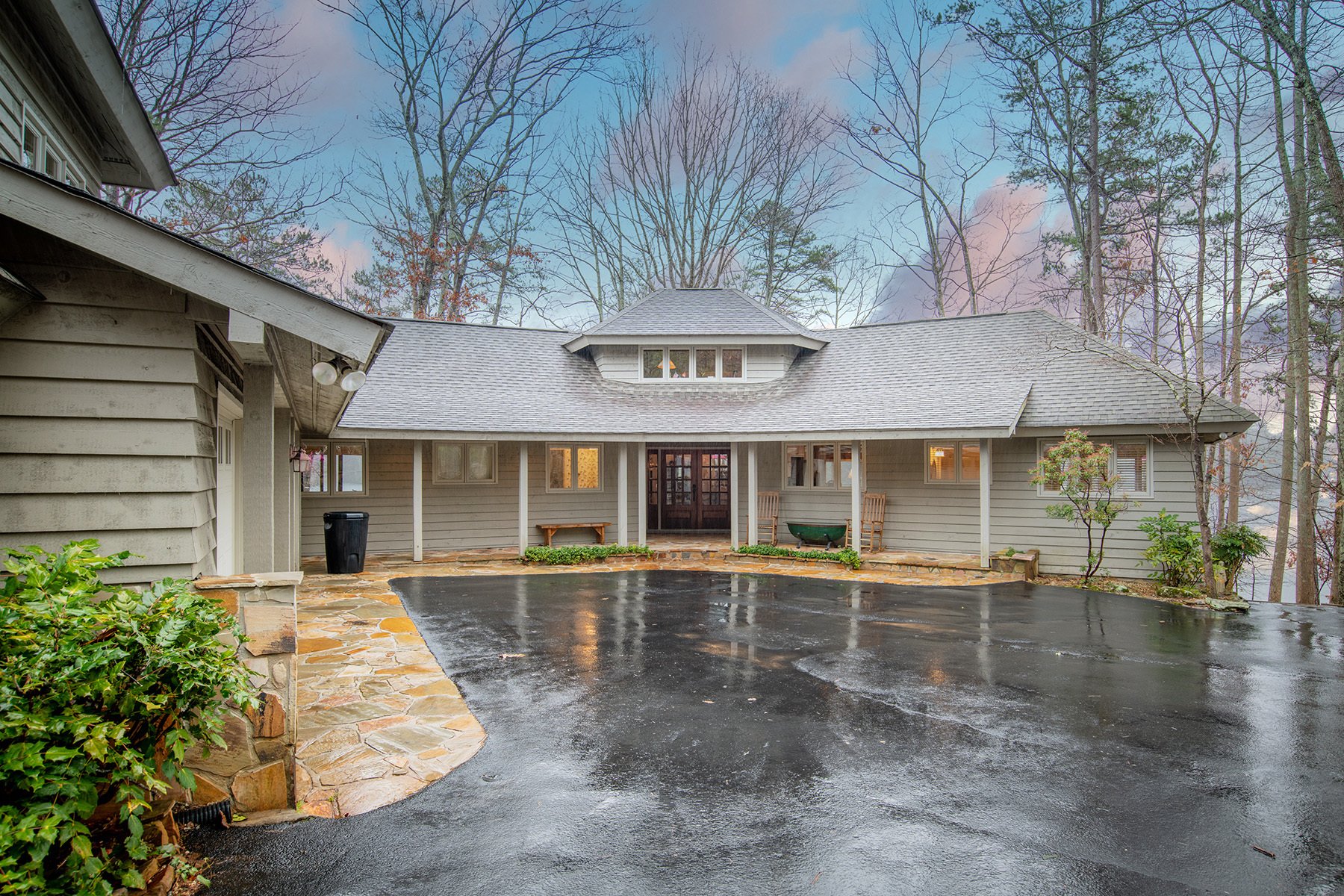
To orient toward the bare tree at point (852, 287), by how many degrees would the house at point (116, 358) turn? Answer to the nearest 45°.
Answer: approximately 45° to its left

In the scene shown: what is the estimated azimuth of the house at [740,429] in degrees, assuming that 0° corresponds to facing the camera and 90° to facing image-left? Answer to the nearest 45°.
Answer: approximately 0°

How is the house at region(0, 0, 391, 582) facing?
to the viewer's right

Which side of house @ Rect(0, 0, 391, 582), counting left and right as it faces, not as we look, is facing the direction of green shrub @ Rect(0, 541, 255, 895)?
right

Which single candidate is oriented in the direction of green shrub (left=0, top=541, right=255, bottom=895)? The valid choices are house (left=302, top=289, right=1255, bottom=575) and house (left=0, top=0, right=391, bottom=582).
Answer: house (left=302, top=289, right=1255, bottom=575)

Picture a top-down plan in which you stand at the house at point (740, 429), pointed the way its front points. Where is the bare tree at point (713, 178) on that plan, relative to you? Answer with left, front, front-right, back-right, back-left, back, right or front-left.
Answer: back

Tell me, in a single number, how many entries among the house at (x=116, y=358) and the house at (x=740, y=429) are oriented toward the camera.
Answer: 1
